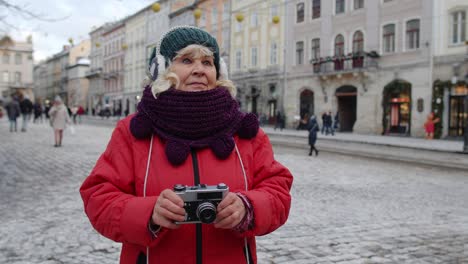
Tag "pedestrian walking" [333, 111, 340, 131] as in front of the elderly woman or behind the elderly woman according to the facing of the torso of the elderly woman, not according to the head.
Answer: behind

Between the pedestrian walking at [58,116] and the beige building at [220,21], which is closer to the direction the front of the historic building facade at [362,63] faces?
the pedestrian walking

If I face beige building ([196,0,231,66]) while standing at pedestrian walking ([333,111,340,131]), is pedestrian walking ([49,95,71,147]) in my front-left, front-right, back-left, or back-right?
back-left

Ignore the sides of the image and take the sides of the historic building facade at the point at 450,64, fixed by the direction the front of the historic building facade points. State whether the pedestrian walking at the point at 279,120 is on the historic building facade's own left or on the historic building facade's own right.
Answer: on the historic building facade's own right

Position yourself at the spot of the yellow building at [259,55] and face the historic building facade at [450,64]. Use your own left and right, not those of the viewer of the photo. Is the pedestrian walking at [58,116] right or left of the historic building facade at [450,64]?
right

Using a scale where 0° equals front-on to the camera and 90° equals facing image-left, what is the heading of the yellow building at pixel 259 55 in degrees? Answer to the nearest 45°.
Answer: approximately 45°

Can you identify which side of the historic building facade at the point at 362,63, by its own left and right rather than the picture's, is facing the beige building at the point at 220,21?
right

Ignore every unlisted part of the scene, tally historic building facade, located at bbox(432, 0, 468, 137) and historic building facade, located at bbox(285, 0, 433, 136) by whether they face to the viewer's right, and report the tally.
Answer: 0

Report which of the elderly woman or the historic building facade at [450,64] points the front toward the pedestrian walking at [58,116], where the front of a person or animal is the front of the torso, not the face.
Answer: the historic building facade

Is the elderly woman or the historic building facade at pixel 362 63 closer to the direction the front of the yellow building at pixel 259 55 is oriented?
the elderly woman

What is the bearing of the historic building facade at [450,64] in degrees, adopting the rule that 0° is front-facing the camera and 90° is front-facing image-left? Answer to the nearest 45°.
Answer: approximately 45°

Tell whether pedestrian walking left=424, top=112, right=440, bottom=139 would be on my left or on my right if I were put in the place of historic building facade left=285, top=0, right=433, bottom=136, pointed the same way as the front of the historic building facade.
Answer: on my left

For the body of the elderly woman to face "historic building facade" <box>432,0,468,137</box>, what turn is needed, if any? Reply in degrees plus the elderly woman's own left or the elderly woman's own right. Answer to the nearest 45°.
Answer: approximately 135° to the elderly woman's own left

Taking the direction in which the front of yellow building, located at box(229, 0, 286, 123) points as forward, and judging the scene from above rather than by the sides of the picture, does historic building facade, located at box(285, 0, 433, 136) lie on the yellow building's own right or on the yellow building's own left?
on the yellow building's own left
